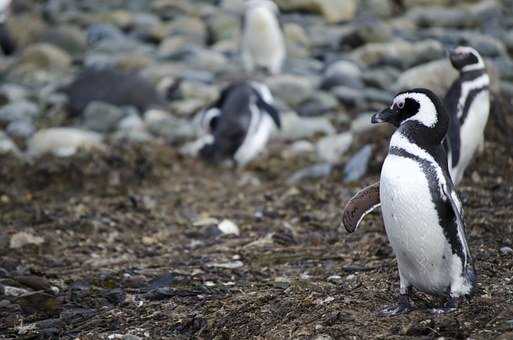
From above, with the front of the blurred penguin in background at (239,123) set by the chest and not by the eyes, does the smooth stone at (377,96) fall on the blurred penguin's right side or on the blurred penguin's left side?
on the blurred penguin's left side

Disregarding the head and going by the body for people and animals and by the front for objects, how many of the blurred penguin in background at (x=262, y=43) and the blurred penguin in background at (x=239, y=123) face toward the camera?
1

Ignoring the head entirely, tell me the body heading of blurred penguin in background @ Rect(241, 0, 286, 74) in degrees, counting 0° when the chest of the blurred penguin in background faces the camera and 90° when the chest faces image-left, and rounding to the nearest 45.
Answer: approximately 0°

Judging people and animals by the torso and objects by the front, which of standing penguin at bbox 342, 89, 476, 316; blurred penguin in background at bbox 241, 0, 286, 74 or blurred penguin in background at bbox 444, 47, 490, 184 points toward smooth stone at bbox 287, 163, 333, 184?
blurred penguin in background at bbox 241, 0, 286, 74

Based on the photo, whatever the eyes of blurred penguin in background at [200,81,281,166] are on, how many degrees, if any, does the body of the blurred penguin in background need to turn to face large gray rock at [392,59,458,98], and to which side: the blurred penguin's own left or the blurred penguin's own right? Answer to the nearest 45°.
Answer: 0° — it already faces it

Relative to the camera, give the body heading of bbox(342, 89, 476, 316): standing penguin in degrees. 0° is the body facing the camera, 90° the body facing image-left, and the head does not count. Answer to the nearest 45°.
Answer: approximately 45°

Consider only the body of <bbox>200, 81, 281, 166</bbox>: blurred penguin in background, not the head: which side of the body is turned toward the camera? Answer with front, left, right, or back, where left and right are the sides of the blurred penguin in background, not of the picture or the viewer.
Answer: right

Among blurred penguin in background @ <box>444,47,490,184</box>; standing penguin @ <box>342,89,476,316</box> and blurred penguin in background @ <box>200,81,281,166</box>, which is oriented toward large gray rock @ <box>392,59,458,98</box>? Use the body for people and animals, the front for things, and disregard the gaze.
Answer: blurred penguin in background @ <box>200,81,281,166</box>

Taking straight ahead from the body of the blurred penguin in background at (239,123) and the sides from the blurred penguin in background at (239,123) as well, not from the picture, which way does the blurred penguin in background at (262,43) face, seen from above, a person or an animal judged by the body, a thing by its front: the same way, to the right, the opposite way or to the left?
to the right

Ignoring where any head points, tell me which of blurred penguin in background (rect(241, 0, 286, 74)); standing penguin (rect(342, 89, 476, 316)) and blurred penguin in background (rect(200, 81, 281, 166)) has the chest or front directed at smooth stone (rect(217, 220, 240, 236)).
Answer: blurred penguin in background (rect(241, 0, 286, 74))

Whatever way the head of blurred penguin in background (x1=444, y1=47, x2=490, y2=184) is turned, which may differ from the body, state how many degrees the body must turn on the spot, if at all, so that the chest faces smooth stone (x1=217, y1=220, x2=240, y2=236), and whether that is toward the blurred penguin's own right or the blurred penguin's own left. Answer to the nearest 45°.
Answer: approximately 90° to the blurred penguin's own right

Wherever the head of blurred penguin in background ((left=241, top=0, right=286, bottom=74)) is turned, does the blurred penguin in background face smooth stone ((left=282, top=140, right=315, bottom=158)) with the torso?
yes

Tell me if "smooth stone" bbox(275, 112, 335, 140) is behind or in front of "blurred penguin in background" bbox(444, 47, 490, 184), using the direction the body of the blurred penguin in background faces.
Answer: behind

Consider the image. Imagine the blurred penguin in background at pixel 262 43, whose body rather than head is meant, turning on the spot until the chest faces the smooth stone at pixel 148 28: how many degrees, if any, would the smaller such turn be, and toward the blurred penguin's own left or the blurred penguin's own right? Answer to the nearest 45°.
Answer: approximately 135° to the blurred penguin's own right

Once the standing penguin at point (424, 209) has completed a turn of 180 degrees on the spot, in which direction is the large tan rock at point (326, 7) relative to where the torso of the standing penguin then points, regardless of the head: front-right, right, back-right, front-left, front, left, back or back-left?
front-left
